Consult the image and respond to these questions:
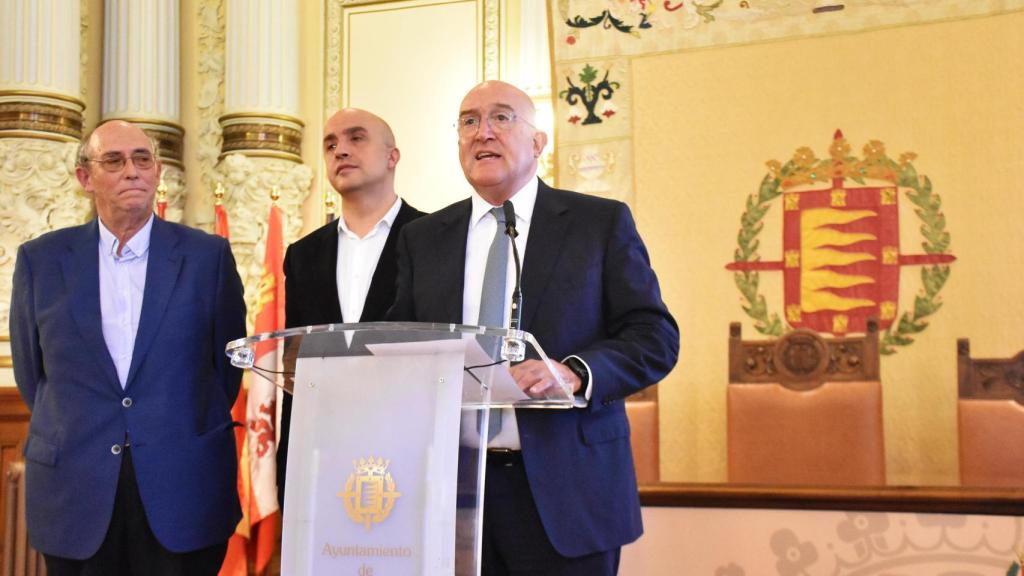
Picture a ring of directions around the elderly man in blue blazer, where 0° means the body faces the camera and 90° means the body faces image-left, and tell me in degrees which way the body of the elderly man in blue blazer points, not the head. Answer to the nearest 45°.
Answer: approximately 0°

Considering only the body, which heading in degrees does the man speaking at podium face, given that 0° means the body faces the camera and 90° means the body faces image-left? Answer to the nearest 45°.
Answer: approximately 45°

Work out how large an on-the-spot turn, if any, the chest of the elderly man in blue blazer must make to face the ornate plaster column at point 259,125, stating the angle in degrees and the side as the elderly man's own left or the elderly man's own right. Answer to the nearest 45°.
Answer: approximately 180°

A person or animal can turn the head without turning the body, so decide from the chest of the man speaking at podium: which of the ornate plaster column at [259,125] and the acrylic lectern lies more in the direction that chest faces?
the acrylic lectern

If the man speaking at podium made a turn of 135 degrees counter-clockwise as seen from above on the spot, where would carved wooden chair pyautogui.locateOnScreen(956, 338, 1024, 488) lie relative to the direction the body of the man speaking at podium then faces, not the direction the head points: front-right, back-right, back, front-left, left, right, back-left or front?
front-left

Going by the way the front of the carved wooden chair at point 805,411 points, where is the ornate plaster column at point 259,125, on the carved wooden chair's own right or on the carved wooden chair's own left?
on the carved wooden chair's own right

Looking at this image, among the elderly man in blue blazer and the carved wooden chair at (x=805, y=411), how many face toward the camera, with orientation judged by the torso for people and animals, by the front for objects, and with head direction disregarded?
2

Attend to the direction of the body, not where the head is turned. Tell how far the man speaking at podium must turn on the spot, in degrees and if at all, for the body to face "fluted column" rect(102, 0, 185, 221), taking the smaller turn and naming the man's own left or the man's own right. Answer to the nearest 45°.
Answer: approximately 90° to the man's own right

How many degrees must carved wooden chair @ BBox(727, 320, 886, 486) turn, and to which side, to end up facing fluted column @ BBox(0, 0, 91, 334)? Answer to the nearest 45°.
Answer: approximately 90° to its right

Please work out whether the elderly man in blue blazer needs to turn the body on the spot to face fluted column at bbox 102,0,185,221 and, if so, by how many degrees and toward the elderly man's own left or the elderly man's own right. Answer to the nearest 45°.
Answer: approximately 180°

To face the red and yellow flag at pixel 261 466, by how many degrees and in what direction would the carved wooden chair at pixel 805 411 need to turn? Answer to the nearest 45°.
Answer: approximately 90° to its right
